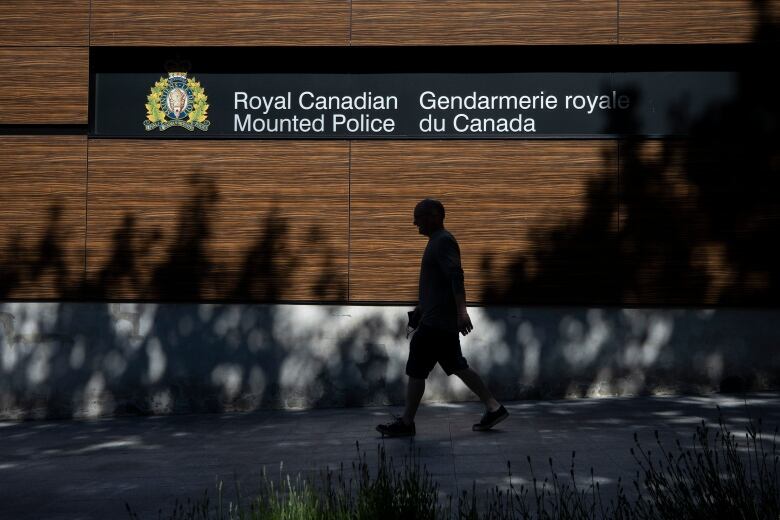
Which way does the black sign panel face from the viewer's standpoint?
toward the camera
